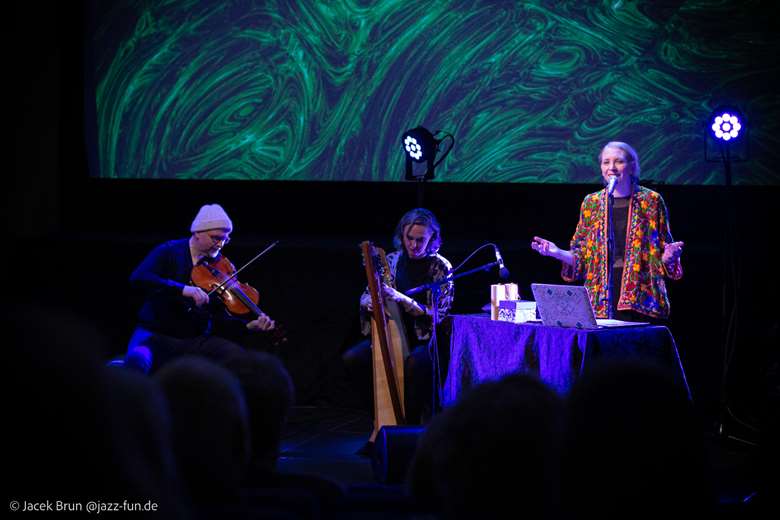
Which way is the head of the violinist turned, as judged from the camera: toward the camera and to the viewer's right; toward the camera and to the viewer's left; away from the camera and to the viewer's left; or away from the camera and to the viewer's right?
toward the camera and to the viewer's right

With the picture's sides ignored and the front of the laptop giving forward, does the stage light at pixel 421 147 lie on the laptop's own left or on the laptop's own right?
on the laptop's own left

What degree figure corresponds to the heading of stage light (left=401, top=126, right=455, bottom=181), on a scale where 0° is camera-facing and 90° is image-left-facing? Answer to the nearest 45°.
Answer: approximately 45°

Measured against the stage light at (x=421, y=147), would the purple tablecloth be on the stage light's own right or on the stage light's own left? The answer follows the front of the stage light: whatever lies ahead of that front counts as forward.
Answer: on the stage light's own left

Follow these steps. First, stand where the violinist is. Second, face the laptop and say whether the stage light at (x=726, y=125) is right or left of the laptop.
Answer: left

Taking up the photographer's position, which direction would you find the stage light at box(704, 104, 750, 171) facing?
facing the viewer

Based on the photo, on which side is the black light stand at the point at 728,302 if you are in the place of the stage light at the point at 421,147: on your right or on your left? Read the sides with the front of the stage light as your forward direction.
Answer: on your left

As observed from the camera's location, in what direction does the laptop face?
facing away from the viewer and to the right of the viewer

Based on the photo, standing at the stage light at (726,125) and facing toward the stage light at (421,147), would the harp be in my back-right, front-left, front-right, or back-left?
front-left

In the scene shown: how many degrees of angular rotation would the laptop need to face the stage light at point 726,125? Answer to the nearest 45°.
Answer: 0° — it already faces it

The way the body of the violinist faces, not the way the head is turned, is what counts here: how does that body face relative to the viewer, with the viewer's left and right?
facing the viewer and to the right of the viewer

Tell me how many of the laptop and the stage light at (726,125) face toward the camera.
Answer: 1

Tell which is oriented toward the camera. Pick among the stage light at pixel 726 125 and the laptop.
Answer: the stage light

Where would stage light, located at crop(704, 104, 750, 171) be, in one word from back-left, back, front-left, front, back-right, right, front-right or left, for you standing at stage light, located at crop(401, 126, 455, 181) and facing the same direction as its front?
back-left

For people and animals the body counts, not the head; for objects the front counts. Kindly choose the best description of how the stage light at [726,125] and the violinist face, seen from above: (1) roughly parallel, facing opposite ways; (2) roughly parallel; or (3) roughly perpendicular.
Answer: roughly perpendicular

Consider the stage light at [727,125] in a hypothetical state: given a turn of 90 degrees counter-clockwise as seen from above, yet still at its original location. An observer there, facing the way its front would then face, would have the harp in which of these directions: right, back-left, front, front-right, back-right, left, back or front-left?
back-right

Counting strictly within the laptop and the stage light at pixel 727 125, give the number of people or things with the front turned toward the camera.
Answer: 1
